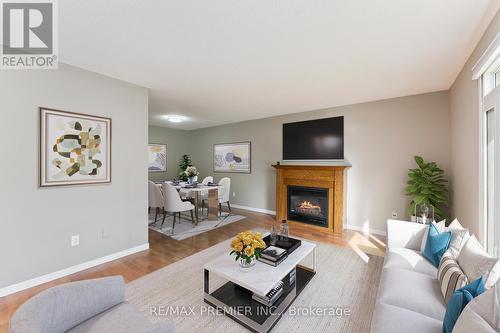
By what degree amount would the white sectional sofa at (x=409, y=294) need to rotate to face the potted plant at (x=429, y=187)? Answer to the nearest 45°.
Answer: approximately 90° to its right

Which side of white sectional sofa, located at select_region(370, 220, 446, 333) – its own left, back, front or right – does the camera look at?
left

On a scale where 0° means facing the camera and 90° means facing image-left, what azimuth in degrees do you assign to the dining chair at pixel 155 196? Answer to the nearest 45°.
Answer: approximately 225°

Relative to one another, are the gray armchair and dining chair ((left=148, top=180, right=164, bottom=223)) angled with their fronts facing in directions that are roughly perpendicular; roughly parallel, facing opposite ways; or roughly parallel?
roughly perpendicular

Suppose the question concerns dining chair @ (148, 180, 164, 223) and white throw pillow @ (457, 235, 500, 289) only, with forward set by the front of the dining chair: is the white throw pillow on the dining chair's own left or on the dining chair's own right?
on the dining chair's own right

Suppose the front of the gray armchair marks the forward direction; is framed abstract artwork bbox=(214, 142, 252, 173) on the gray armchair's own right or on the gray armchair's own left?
on the gray armchair's own left

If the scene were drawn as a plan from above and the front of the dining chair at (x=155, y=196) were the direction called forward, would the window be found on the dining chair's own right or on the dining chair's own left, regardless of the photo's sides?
on the dining chair's own right

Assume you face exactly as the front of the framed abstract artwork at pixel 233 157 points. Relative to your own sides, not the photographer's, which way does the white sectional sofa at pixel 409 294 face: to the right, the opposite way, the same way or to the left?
to the right
